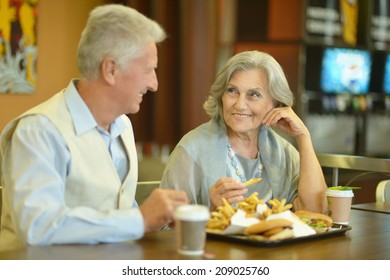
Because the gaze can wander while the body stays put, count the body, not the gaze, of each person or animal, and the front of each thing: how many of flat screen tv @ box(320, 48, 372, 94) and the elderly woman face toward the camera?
2

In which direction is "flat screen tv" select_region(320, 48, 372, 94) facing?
toward the camera

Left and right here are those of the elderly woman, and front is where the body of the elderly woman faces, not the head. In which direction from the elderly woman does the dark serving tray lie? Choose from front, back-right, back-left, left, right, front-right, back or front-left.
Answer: front

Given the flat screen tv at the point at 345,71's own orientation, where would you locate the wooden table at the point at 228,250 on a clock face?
The wooden table is roughly at 12 o'clock from the flat screen tv.

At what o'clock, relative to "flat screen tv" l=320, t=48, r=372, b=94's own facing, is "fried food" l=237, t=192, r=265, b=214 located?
The fried food is roughly at 12 o'clock from the flat screen tv.

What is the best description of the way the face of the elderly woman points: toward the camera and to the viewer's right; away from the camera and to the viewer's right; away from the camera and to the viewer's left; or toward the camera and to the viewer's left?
toward the camera and to the viewer's left

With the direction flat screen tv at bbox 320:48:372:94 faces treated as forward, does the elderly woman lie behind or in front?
in front

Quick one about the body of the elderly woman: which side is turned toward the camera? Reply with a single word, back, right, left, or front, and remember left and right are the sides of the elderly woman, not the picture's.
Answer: front

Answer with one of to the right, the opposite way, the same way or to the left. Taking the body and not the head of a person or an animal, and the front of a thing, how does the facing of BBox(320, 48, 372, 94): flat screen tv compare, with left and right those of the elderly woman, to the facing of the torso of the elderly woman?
the same way

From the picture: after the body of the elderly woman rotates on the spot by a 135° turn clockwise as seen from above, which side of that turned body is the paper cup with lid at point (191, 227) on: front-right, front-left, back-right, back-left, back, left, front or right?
back-left

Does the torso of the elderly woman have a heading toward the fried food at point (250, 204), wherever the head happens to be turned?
yes

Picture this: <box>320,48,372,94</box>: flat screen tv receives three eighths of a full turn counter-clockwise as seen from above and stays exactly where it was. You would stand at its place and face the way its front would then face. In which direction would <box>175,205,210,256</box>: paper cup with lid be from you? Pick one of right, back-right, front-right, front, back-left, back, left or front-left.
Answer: back-right

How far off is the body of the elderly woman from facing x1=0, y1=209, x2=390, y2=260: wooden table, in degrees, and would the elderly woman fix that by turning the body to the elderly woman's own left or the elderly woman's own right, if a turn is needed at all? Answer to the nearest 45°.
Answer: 0° — they already face it

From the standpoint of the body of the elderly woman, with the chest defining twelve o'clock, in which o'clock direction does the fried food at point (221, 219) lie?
The fried food is roughly at 12 o'clock from the elderly woman.

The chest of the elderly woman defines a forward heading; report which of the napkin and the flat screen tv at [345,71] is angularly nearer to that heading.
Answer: the napkin

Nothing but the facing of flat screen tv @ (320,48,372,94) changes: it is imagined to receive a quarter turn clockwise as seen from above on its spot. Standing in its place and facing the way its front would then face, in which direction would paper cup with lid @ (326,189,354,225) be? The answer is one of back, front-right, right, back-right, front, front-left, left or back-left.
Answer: left
